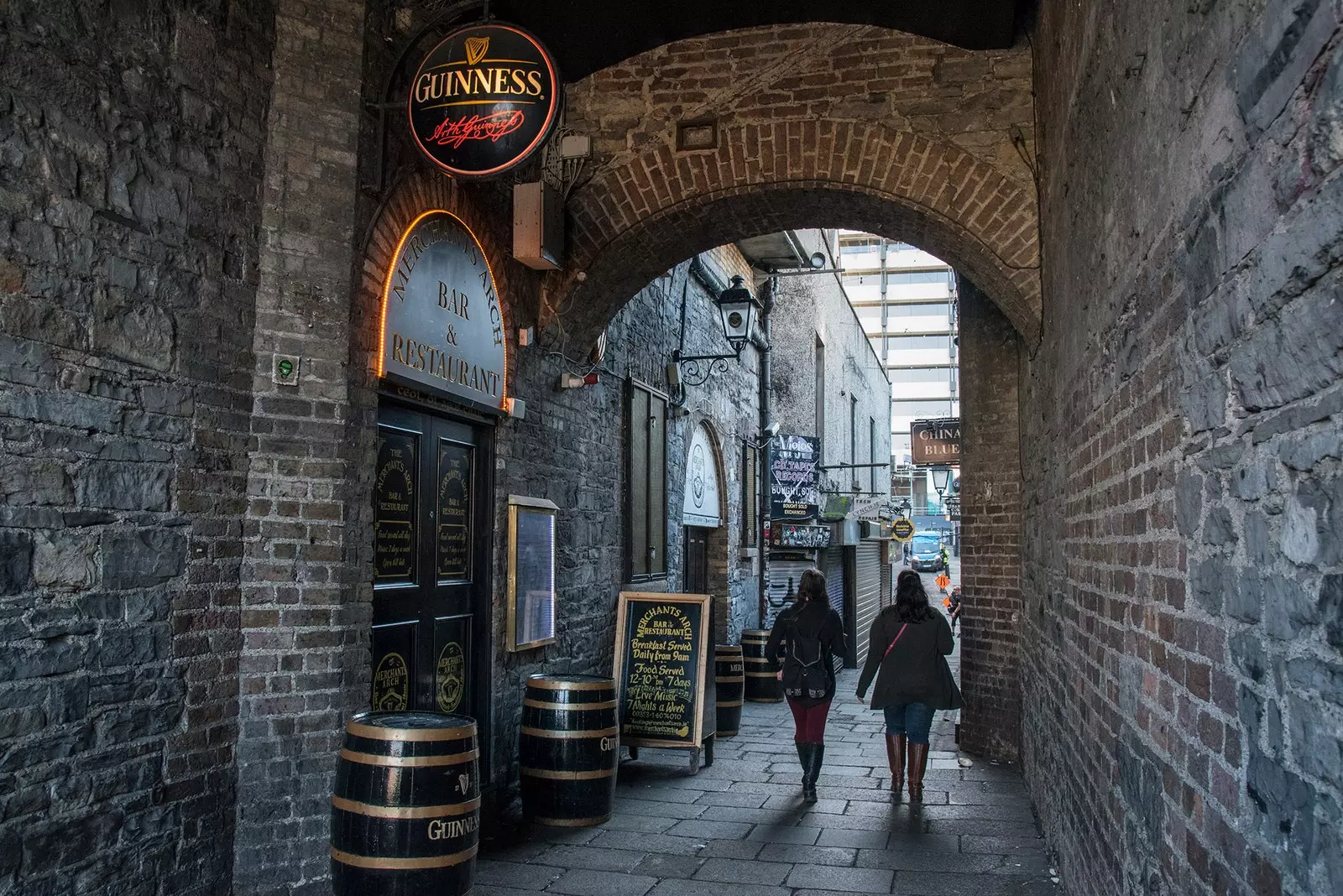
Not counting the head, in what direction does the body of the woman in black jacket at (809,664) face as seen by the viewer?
away from the camera

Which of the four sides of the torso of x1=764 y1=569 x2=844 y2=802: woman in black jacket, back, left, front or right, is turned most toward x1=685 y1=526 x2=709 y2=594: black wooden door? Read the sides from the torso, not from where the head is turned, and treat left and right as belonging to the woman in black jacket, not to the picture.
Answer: front

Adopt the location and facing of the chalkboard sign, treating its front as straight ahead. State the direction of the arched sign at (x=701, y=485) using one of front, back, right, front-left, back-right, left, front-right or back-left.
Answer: back

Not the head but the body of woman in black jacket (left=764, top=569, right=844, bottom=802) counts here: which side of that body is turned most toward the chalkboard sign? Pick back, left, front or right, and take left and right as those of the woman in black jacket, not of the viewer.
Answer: left

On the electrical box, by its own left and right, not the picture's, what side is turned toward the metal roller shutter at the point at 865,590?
left

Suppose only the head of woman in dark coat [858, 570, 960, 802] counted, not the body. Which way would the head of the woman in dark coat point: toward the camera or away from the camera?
away from the camera

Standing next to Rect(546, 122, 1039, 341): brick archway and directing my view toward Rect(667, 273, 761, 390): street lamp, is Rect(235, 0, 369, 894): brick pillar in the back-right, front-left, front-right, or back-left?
back-left

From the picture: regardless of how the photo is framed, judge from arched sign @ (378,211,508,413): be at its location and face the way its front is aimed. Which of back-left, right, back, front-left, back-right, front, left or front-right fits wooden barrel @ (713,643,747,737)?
left

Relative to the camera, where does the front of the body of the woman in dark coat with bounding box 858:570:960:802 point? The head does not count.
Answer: away from the camera

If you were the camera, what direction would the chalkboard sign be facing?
facing the viewer

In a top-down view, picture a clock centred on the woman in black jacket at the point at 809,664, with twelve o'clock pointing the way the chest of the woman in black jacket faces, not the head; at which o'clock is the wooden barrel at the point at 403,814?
The wooden barrel is roughly at 7 o'clock from the woman in black jacket.

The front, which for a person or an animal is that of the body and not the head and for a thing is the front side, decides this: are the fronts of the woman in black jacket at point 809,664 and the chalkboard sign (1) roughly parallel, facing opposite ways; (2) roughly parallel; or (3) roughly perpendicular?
roughly parallel, facing opposite ways

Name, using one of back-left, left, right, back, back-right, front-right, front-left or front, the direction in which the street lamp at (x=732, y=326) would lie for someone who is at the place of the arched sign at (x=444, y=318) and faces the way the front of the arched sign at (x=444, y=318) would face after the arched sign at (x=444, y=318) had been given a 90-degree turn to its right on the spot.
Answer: back

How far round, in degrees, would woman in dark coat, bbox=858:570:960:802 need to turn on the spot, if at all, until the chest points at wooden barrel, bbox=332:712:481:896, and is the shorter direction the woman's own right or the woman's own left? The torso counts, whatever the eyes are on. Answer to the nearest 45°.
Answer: approximately 135° to the woman's own left

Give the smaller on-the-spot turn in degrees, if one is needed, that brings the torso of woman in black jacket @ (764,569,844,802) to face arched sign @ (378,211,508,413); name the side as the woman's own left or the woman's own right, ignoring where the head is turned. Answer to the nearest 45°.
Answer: approximately 135° to the woman's own left

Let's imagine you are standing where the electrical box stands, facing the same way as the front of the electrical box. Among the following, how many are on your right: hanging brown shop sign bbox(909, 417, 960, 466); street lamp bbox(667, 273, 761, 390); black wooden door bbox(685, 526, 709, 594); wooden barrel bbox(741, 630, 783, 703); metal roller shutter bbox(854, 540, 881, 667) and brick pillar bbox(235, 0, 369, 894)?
1

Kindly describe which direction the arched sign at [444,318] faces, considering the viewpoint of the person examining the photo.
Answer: facing the viewer and to the right of the viewer

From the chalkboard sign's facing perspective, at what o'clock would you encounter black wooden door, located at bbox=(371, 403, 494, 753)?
The black wooden door is roughly at 1 o'clock from the chalkboard sign.
